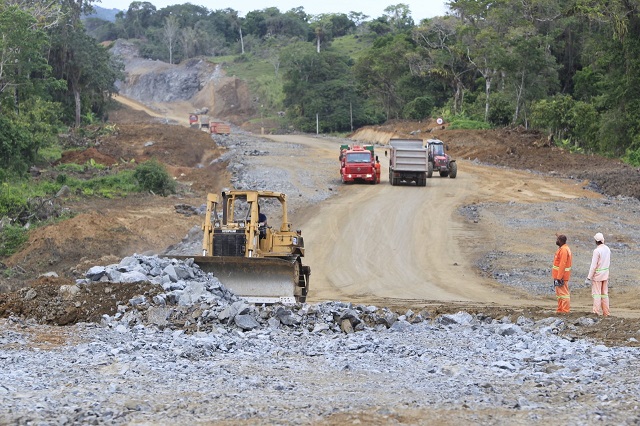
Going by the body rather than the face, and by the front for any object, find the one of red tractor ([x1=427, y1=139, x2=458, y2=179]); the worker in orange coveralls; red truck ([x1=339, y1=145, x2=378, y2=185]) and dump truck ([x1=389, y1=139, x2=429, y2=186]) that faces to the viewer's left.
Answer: the worker in orange coveralls

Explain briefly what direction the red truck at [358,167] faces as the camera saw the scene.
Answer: facing the viewer

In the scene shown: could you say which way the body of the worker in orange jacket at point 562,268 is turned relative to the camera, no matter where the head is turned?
to the viewer's left

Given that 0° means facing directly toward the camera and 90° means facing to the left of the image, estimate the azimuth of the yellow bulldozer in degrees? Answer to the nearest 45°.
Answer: approximately 45°

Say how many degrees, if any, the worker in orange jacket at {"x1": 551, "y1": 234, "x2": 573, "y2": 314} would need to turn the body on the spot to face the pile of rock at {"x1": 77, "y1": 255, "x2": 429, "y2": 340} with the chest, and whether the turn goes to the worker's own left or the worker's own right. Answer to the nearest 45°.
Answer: approximately 45° to the worker's own left

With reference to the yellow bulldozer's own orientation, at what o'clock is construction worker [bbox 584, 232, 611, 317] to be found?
The construction worker is roughly at 8 o'clock from the yellow bulldozer.

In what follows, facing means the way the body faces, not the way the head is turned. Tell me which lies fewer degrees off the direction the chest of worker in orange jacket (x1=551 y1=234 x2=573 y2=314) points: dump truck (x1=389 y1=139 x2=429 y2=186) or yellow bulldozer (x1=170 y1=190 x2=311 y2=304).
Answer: the yellow bulldozer

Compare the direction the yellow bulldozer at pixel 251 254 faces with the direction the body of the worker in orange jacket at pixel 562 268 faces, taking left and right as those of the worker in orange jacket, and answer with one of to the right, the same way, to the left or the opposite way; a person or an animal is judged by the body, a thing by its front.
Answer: to the left

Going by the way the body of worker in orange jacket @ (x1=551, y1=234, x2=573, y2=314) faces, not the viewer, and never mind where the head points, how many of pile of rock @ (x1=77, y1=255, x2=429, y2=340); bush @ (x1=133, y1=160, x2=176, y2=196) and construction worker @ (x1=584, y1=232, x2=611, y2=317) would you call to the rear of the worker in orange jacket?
1

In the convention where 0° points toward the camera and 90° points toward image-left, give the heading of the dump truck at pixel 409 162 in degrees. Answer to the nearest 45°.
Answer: approximately 180°

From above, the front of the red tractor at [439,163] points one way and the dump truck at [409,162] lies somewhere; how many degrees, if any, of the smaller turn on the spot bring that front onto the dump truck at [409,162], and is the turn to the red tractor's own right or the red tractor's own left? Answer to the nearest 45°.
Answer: approximately 45° to the red tractor's own right

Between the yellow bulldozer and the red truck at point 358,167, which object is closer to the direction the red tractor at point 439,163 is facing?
the yellow bulldozer

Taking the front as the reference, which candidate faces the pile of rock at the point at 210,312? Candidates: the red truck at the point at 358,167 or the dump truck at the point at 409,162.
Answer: the red truck

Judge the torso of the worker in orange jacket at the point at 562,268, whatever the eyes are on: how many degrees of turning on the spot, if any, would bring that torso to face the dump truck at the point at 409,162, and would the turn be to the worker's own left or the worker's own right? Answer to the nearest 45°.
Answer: approximately 90° to the worker's own right
